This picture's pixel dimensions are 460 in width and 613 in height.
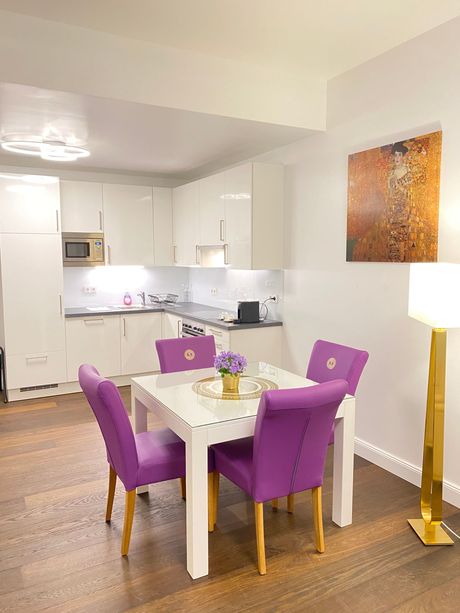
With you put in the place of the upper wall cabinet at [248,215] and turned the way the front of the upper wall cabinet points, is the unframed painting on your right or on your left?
on your left

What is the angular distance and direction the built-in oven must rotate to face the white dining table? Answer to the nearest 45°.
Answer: approximately 45° to its left

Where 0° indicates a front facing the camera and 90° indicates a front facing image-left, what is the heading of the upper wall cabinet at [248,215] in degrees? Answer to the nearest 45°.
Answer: approximately 45°

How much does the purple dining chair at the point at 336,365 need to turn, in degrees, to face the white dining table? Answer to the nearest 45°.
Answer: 0° — it already faces it

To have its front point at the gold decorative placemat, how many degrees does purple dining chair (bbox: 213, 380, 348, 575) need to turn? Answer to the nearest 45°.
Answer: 0° — it already faces it

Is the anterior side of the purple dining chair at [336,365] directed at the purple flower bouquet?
yes

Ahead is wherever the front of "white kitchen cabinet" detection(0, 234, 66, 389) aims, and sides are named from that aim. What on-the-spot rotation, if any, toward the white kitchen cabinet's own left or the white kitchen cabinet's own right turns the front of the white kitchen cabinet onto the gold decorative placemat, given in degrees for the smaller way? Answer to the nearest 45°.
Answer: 0° — it already faces it

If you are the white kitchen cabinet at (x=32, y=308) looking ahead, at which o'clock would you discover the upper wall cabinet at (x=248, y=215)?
The upper wall cabinet is roughly at 10 o'clock from the white kitchen cabinet.

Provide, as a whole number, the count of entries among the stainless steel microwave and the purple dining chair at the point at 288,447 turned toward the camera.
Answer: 1
